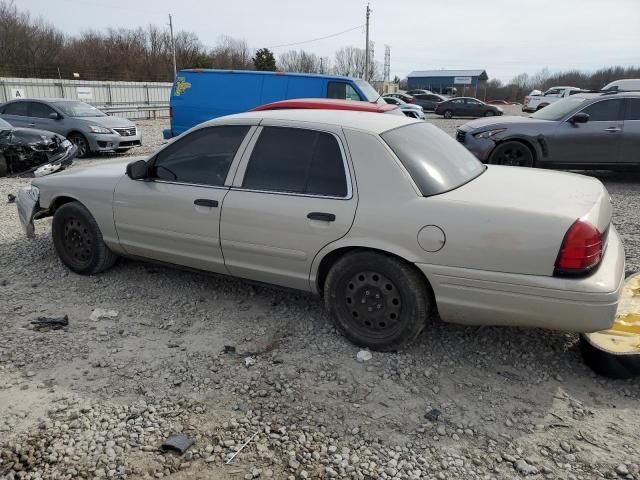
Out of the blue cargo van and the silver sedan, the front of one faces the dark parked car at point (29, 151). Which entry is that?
the silver sedan

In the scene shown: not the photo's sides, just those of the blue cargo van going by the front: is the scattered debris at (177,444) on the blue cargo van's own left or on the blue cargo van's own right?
on the blue cargo van's own right

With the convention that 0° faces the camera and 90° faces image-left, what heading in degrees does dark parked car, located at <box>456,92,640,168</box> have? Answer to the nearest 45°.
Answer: approximately 90°

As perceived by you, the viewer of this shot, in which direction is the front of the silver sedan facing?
facing away from the viewer and to the left of the viewer

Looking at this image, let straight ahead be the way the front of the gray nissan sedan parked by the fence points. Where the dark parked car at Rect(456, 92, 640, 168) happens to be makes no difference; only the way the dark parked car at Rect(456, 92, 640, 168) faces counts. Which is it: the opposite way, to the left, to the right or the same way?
the opposite way

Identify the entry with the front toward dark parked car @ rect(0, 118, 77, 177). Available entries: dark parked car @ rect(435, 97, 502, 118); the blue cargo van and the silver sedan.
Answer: the silver sedan

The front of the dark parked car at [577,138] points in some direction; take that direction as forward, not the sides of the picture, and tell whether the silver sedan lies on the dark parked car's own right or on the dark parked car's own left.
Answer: on the dark parked car's own left

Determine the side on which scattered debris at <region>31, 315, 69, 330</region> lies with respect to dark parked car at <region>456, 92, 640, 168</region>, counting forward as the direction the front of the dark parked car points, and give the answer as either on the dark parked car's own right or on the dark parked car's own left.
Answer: on the dark parked car's own left

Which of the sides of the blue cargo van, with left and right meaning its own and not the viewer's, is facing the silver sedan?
right

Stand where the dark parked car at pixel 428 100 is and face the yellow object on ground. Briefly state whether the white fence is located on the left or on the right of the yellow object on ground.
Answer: right
